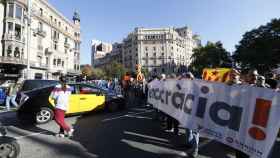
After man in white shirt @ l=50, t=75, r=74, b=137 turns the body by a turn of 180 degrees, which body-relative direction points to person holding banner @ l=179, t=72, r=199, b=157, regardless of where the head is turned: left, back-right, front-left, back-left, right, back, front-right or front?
back

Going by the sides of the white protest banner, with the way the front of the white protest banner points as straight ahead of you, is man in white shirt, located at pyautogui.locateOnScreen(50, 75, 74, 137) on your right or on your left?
on your right

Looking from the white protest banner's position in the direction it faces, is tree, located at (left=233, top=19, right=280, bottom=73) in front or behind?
behind

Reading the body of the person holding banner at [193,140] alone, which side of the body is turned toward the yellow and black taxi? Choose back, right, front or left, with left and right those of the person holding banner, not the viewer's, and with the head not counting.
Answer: right

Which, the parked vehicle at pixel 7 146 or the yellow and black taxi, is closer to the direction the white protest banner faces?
the parked vehicle

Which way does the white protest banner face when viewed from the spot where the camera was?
facing the viewer and to the left of the viewer

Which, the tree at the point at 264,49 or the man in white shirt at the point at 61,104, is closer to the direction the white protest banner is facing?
the man in white shirt
